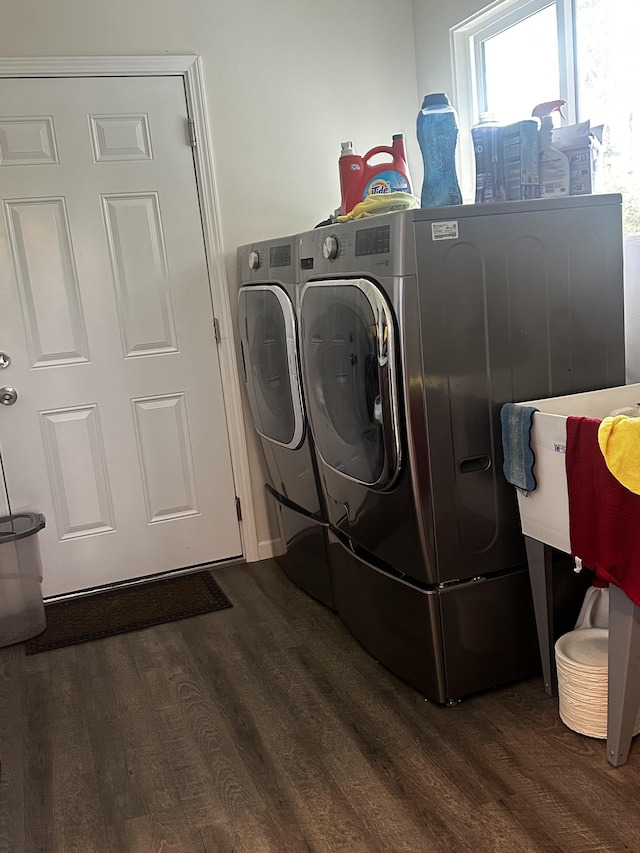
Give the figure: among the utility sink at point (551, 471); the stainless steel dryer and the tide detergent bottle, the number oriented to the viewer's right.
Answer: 0

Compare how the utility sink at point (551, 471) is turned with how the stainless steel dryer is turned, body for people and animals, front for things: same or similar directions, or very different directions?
same or similar directions

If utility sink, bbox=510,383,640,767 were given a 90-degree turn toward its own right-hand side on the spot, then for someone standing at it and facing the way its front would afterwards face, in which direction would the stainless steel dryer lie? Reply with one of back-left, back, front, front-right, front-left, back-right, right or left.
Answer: front

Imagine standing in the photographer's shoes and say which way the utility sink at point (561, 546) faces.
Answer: facing the viewer and to the left of the viewer

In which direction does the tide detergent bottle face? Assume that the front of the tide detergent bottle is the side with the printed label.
toward the camera
